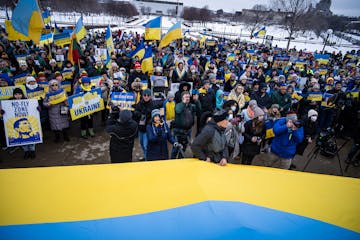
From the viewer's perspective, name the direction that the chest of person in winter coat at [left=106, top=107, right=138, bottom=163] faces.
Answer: away from the camera

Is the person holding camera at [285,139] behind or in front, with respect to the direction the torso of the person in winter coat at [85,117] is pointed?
in front

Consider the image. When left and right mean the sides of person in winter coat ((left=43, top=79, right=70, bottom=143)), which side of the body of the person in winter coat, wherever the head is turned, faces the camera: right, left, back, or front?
front

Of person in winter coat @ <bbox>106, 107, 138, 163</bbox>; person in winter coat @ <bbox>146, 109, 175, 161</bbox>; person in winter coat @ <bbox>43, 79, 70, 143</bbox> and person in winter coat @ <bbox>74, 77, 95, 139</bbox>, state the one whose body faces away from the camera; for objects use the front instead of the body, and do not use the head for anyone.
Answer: person in winter coat @ <bbox>106, 107, 138, 163</bbox>

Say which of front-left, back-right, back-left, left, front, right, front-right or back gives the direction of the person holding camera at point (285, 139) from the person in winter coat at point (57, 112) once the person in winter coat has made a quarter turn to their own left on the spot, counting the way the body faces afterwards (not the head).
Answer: front-right

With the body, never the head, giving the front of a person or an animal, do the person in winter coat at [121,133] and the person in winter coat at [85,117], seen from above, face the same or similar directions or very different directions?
very different directions

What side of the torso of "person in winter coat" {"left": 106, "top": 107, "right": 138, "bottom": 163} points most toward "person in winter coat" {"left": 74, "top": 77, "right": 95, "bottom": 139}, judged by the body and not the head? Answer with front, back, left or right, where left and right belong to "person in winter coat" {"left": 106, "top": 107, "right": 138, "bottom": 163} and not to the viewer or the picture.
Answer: front

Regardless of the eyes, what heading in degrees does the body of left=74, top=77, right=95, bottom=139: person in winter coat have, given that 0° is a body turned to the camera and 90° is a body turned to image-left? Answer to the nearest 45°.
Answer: approximately 0°
